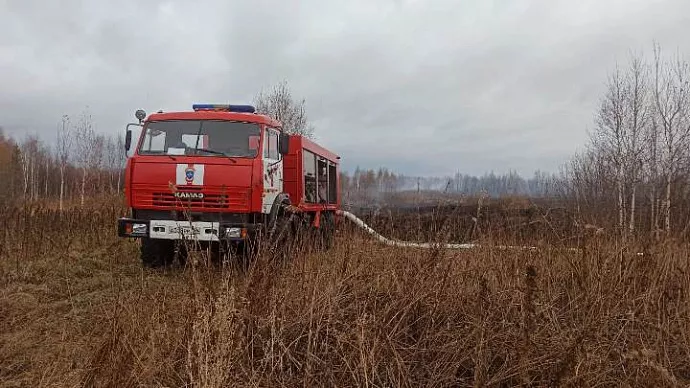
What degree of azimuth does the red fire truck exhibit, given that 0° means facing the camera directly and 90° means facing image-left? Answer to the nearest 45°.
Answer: approximately 45°
